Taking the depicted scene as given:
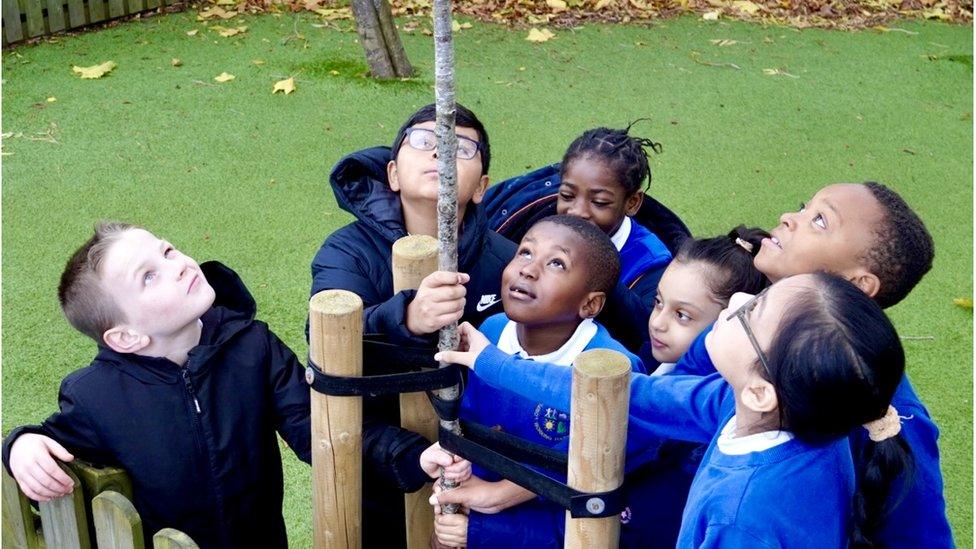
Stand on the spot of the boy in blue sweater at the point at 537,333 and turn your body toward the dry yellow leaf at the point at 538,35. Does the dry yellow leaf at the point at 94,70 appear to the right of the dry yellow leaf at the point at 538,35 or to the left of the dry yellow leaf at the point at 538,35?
left

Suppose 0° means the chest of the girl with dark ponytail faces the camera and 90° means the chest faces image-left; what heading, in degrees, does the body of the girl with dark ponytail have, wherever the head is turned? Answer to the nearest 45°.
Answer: approximately 90°

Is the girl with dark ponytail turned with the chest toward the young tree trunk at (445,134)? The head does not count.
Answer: yes

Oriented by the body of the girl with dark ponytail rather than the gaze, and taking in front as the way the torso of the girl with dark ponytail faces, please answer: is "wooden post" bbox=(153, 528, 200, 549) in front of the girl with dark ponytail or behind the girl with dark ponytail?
in front

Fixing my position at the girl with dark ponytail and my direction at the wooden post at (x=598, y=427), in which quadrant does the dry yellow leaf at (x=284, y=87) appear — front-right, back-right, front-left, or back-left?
front-right

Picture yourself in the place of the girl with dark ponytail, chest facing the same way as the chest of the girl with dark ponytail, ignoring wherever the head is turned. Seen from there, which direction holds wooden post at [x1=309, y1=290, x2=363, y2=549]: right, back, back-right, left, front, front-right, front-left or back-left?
front

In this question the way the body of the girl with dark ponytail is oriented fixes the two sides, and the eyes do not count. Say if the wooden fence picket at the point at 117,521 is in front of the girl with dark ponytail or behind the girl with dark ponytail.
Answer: in front

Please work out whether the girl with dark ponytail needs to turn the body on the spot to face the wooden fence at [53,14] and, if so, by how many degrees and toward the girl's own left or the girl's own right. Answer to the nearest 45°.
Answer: approximately 45° to the girl's own right

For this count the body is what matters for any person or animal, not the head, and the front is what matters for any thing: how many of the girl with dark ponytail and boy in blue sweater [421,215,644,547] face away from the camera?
0

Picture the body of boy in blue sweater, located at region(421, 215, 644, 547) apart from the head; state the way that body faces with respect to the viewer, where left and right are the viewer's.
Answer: facing the viewer and to the left of the viewer

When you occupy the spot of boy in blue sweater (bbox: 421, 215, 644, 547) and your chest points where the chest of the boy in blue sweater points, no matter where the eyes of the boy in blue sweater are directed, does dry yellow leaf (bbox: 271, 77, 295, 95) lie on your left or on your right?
on your right

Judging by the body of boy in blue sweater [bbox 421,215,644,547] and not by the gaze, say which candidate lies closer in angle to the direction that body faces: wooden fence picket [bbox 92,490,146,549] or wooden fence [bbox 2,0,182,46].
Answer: the wooden fence picket

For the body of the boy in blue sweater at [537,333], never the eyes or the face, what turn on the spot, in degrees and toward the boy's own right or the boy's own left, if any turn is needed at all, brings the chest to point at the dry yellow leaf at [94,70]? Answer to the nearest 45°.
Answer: approximately 90° to the boy's own right
